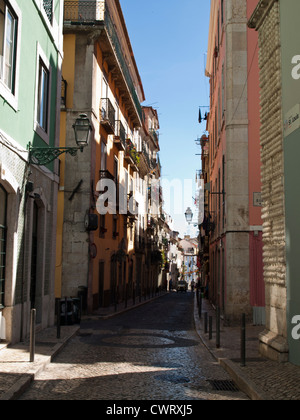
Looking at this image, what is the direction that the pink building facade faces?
to the viewer's left

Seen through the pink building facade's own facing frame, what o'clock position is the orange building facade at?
The orange building facade is roughly at 1 o'clock from the pink building facade.
